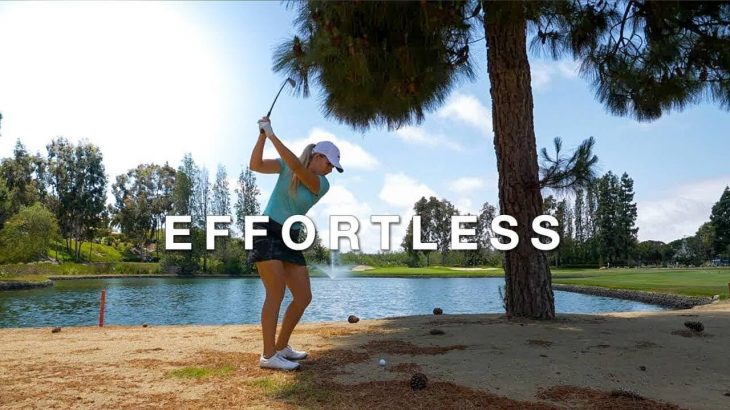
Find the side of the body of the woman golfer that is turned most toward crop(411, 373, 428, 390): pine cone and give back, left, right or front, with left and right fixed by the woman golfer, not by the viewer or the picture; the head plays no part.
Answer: front

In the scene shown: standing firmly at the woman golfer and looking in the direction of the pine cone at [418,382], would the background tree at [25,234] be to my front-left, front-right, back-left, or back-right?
back-left

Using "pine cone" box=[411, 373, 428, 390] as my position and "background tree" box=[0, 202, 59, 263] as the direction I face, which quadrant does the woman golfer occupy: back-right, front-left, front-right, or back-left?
front-left

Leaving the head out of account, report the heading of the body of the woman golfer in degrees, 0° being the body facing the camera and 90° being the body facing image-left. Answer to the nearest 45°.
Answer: approximately 315°

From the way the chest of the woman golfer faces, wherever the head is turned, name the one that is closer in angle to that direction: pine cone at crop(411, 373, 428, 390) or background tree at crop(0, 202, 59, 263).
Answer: the pine cone

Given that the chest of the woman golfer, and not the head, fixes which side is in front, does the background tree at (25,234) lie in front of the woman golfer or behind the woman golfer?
behind
